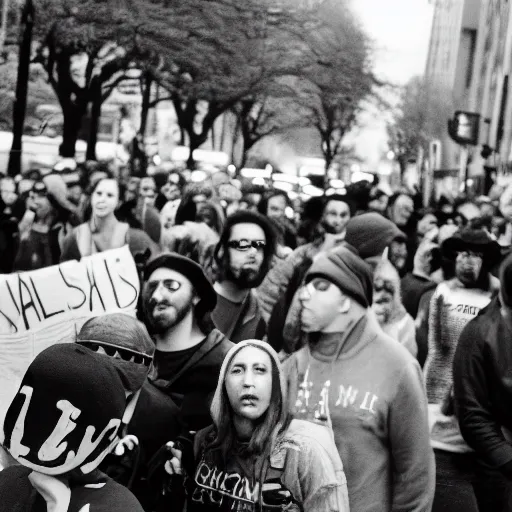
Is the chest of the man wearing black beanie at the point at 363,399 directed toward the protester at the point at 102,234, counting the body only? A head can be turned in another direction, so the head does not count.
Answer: no

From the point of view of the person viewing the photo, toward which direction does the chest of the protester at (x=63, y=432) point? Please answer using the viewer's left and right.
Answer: facing away from the viewer

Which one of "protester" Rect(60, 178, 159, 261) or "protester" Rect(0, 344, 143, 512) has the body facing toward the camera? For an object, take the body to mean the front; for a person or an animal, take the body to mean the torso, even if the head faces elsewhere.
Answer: "protester" Rect(60, 178, 159, 261)

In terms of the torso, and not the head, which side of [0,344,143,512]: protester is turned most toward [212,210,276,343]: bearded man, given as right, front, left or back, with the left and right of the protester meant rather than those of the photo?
front

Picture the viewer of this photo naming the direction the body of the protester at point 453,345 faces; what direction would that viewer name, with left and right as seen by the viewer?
facing the viewer

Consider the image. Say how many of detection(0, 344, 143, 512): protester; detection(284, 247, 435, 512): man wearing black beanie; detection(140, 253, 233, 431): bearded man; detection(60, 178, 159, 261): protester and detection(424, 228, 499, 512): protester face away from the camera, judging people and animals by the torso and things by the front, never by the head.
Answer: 1

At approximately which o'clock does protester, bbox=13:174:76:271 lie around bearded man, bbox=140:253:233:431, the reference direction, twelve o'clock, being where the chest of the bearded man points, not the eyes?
The protester is roughly at 4 o'clock from the bearded man.

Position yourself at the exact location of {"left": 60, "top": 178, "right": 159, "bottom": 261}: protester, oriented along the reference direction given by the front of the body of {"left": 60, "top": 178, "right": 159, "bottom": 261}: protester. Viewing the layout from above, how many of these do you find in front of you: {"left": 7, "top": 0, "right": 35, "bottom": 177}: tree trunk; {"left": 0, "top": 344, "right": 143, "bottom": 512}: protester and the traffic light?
1

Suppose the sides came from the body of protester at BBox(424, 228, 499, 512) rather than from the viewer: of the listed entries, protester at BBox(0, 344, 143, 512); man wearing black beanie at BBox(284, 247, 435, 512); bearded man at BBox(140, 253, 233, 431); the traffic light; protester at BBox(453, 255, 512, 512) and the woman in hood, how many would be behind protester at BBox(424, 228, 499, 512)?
1

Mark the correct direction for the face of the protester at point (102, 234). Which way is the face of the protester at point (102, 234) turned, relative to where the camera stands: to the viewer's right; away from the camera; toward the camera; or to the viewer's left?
toward the camera

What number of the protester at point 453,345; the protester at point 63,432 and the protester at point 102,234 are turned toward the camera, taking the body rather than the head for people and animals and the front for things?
2

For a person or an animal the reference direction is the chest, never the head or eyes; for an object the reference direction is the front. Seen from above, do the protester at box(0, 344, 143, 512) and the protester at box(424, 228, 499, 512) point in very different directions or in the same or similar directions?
very different directions

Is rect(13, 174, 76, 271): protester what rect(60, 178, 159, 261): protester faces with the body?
no

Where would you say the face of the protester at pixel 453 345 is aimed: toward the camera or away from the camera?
toward the camera

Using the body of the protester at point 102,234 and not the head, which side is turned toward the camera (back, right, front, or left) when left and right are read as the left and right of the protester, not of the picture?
front

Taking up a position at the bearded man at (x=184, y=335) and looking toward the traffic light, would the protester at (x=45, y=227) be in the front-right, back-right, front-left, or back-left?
front-left

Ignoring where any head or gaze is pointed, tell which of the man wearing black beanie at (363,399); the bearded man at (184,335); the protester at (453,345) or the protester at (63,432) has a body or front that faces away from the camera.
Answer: the protester at (63,432)

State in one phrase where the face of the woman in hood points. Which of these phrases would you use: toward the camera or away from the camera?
toward the camera

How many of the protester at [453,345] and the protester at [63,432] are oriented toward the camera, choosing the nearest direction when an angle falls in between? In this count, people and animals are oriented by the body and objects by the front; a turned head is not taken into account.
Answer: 1
